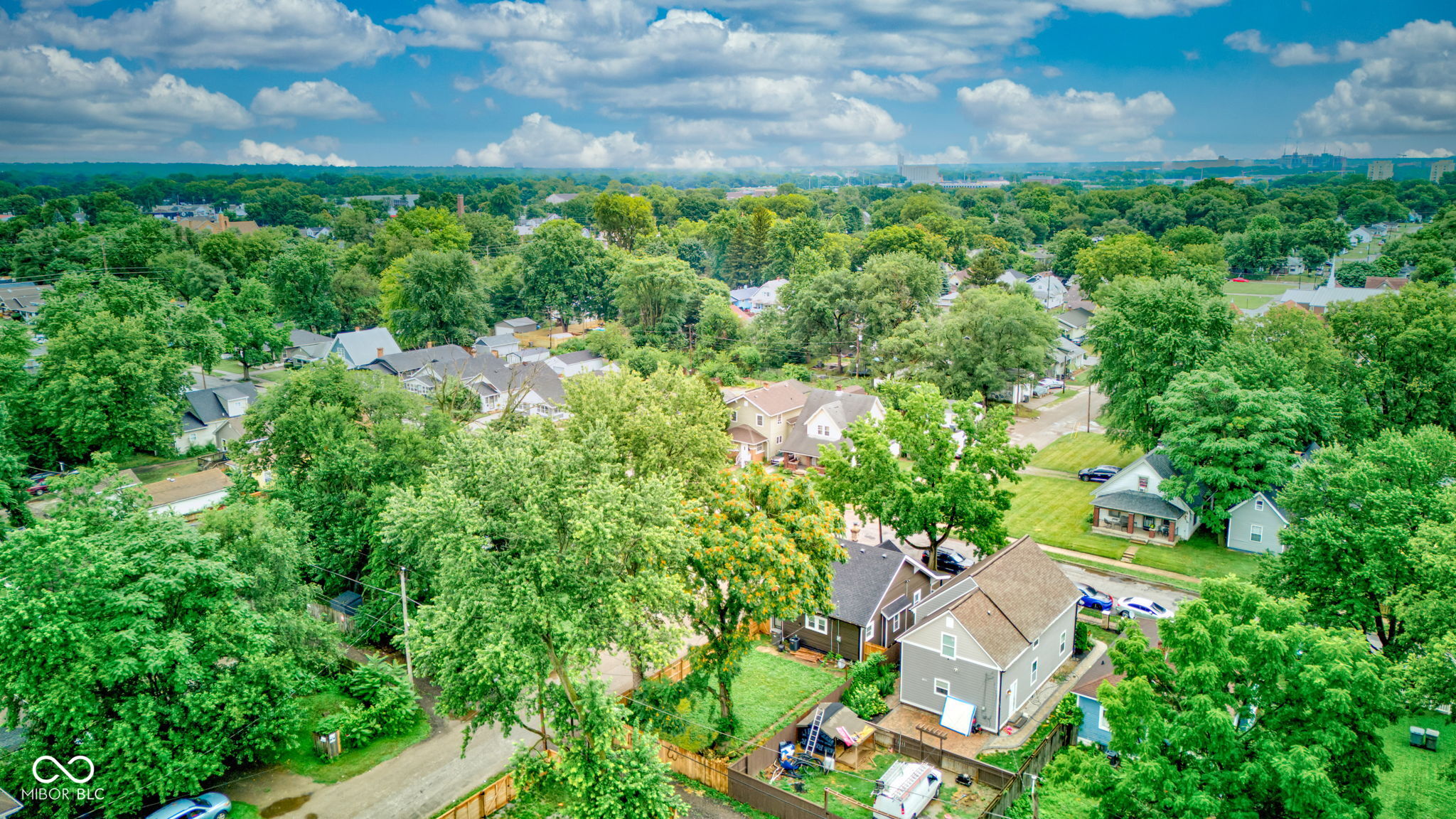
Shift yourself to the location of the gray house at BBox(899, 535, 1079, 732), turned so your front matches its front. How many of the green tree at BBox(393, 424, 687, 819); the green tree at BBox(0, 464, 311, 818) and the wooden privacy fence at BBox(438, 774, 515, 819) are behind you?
3

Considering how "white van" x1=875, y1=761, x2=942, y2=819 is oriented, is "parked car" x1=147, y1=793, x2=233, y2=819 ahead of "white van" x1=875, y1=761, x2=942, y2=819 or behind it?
behind

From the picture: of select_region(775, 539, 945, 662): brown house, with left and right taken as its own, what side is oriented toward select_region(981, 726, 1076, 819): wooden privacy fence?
right

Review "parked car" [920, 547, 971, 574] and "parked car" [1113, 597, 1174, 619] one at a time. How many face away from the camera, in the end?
0

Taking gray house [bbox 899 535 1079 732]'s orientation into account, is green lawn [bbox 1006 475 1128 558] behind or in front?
in front

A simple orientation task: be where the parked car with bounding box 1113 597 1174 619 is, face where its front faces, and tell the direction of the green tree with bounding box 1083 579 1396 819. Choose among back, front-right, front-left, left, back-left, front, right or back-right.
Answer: front-right

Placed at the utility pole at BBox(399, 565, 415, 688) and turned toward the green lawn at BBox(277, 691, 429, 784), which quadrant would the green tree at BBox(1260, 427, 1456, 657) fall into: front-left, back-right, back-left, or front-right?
back-left

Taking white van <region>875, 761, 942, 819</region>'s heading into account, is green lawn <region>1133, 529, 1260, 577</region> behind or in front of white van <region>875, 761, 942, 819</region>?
in front

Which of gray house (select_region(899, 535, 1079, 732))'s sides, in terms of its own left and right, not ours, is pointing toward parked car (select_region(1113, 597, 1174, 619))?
front

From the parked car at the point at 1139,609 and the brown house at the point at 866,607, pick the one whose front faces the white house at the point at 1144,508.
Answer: the brown house

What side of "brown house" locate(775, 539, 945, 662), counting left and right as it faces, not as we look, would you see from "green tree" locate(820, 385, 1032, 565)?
front

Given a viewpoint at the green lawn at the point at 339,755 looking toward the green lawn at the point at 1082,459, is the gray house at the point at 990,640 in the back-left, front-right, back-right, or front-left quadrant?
front-right
